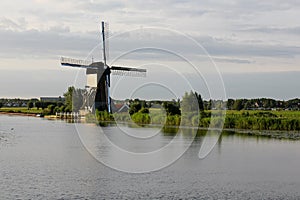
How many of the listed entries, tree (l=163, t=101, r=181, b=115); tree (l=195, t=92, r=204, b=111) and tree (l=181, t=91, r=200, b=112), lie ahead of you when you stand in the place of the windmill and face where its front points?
3

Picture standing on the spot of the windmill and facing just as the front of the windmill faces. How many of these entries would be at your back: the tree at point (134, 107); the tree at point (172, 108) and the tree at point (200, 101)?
0

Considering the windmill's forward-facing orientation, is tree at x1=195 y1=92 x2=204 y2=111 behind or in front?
in front

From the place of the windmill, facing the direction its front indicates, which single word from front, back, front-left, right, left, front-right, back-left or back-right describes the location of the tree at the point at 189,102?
front

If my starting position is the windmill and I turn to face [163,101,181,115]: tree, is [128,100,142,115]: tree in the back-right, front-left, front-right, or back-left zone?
front-left

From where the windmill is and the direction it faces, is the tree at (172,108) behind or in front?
in front

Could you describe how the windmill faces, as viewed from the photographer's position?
facing the viewer and to the right of the viewer
